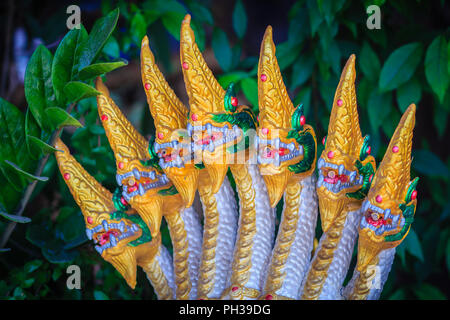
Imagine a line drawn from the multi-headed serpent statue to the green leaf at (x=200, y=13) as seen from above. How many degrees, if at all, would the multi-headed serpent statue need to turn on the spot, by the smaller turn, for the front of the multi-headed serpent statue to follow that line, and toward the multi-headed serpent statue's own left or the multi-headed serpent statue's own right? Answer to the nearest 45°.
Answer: approximately 135° to the multi-headed serpent statue's own right

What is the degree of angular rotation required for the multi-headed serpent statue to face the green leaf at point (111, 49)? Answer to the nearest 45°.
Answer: approximately 90° to its right

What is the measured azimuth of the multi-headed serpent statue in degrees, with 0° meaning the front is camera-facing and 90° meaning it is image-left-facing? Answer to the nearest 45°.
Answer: approximately 45°
